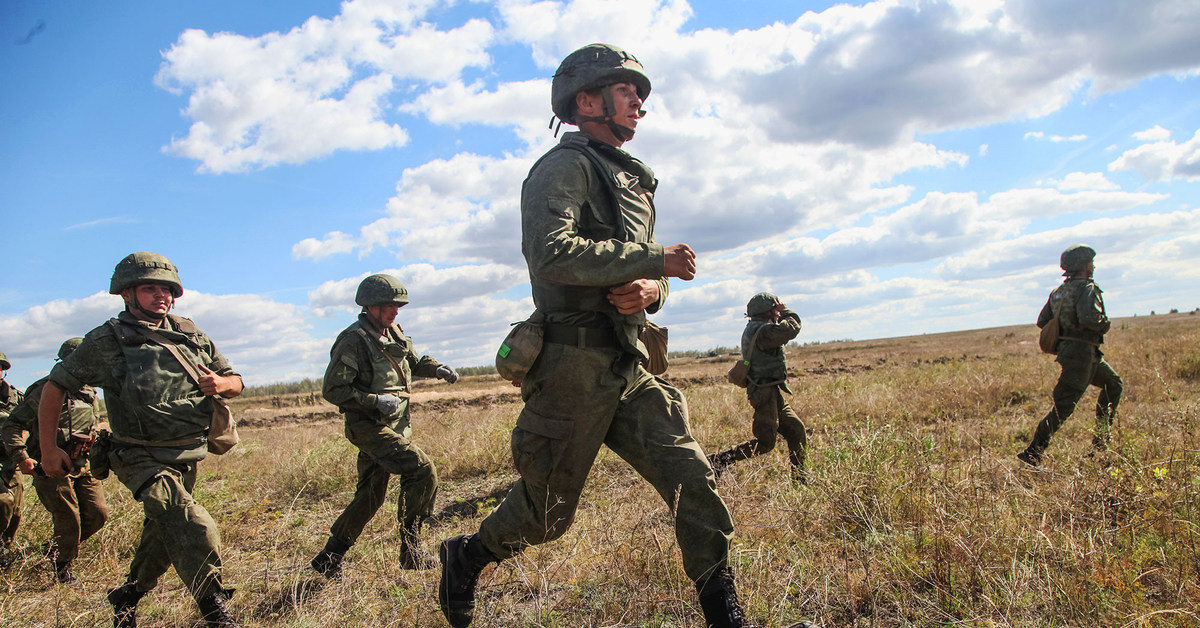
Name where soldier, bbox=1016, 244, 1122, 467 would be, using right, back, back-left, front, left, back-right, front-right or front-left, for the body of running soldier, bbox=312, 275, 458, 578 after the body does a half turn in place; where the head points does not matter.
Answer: back-right

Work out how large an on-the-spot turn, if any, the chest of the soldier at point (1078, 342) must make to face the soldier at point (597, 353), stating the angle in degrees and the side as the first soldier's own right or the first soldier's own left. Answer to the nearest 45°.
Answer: approximately 135° to the first soldier's own right

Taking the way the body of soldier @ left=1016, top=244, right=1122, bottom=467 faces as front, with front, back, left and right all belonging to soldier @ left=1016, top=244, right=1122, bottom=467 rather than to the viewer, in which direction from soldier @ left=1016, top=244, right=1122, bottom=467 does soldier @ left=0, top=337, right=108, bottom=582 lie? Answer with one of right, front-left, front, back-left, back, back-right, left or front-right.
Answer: back

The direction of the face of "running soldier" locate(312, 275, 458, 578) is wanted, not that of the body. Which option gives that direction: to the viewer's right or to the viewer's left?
to the viewer's right

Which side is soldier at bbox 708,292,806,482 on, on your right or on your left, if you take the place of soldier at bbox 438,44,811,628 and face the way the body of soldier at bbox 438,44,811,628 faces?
on your left

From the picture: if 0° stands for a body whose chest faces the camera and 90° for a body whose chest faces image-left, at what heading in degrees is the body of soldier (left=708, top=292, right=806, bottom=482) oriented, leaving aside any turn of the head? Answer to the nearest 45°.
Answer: approximately 270°

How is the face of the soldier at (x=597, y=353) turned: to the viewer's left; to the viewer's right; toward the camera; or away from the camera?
to the viewer's right

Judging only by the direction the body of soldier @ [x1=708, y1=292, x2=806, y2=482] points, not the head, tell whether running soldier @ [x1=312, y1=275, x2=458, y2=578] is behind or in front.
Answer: behind

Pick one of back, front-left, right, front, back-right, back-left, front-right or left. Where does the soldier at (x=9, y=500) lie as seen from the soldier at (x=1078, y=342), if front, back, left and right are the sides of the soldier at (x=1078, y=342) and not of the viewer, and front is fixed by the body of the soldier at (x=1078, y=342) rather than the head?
back

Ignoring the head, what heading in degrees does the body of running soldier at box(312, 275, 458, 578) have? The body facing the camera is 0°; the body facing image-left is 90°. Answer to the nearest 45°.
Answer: approximately 315°

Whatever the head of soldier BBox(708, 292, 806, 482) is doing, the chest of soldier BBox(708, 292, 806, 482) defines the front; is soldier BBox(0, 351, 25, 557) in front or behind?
behind

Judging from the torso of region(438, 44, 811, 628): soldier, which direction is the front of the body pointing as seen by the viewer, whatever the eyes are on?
to the viewer's right

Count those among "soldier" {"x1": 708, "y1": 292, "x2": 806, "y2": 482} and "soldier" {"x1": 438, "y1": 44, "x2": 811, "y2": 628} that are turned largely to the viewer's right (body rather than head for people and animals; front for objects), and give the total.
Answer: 2
